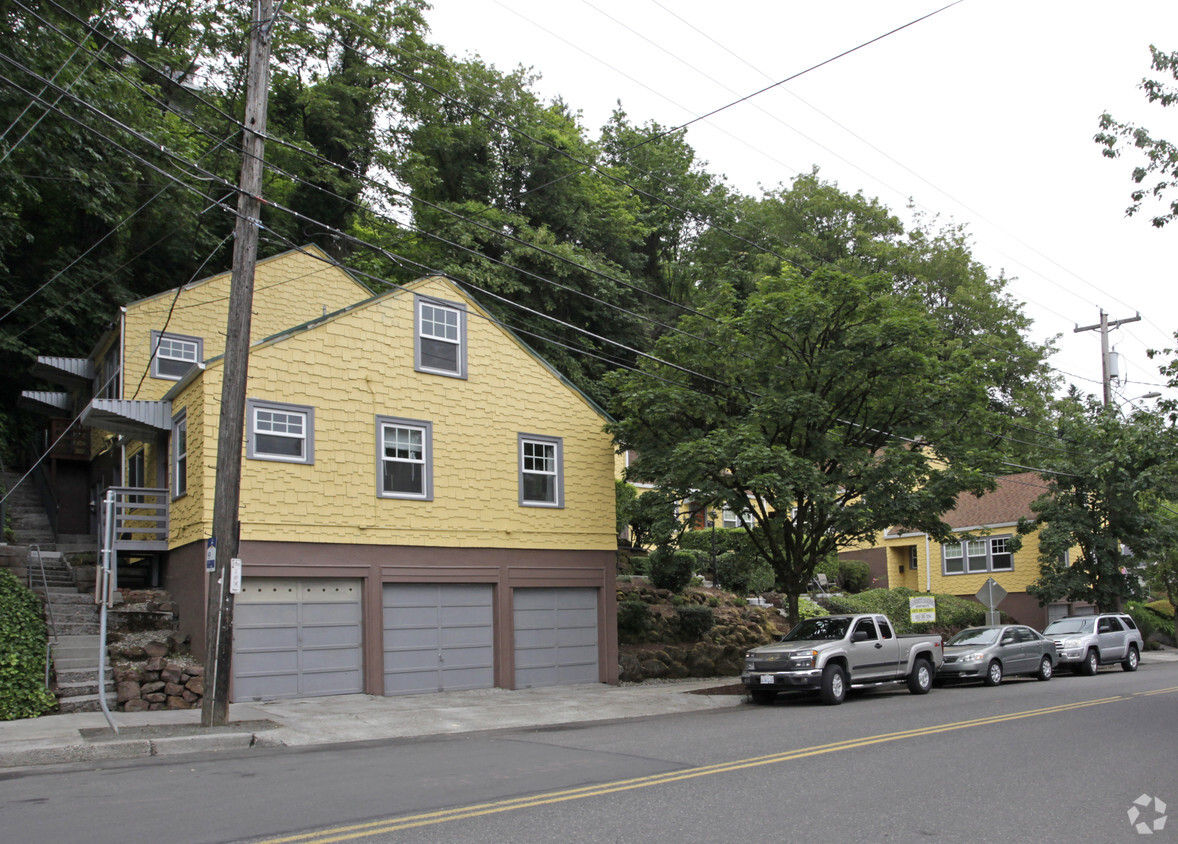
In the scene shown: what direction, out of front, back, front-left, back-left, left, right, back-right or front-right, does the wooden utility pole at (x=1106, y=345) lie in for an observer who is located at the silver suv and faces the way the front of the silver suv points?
back-right

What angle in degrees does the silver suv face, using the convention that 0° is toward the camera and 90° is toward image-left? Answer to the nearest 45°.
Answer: approximately 45°

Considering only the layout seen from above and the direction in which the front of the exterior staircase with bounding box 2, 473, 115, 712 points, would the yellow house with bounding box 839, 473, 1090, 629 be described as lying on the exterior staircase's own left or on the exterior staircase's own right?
on the exterior staircase's own left

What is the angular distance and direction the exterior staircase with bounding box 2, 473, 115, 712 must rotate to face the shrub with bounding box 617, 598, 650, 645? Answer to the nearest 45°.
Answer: approximately 90° to its left

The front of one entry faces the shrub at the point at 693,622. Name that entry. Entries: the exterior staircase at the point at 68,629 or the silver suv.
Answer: the silver suv

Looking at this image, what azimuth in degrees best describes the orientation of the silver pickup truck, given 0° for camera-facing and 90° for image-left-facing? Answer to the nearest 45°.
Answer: approximately 45°

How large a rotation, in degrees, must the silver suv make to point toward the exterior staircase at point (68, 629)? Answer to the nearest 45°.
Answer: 0° — it already faces it

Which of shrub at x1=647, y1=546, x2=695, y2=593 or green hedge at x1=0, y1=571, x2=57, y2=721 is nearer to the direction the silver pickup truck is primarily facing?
the green hedge

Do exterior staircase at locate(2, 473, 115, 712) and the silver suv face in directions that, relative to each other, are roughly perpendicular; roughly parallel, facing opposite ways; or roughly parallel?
roughly perpendicular

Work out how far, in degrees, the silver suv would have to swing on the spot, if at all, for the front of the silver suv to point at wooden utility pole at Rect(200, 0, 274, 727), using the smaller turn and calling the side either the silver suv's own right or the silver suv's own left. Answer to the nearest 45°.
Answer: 0° — it already faces it

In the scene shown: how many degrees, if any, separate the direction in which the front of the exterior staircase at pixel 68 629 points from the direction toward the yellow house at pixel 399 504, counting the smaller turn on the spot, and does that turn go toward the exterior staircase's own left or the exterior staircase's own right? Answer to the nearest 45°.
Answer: approximately 90° to the exterior staircase's own left

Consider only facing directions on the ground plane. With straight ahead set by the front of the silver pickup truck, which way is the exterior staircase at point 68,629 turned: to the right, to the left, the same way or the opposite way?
to the left
